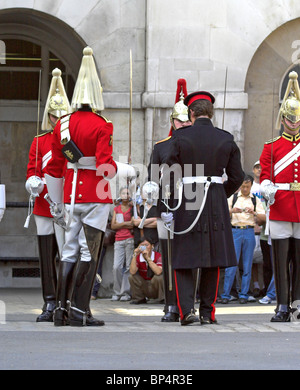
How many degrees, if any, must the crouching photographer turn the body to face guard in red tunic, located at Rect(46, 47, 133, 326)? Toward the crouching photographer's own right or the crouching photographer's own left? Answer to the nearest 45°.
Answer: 0° — they already face them

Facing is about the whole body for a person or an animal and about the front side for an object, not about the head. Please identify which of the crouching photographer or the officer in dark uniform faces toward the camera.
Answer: the crouching photographer

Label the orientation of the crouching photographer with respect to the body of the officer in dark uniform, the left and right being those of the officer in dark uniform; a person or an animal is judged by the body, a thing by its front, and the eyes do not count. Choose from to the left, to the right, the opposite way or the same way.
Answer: the opposite way

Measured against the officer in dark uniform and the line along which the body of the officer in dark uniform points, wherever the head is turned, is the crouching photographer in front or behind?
in front

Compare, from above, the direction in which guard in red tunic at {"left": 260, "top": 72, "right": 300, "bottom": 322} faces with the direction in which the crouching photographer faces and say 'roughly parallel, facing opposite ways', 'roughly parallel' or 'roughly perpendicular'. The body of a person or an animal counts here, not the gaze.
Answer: roughly parallel

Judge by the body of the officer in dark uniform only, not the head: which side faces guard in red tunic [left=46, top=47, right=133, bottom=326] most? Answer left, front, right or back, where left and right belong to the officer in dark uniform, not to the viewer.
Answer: left

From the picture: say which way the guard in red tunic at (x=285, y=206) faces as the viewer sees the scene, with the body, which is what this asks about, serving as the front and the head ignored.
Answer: toward the camera

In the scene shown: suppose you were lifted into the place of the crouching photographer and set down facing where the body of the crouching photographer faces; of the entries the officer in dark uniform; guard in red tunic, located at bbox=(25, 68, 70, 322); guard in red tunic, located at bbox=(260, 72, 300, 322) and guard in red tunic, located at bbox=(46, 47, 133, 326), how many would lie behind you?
0

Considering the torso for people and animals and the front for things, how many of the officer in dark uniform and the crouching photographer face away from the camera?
1

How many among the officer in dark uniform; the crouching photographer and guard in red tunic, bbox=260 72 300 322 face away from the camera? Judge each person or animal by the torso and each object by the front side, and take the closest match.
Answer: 1

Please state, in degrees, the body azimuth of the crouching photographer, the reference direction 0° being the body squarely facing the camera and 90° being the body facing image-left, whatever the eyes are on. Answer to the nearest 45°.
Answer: approximately 0°

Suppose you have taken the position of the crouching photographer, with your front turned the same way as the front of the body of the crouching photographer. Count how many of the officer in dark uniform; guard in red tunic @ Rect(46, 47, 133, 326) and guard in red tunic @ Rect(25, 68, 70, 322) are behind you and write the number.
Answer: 0

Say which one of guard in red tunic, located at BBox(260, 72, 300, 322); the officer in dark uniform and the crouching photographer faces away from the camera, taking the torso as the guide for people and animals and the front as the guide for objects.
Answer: the officer in dark uniform

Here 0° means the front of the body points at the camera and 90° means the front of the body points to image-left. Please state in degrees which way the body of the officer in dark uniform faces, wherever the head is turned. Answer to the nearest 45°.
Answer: approximately 180°

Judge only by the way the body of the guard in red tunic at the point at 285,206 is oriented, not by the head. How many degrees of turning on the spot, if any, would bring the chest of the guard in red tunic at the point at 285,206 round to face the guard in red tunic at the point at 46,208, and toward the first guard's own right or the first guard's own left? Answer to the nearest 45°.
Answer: approximately 90° to the first guard's own right

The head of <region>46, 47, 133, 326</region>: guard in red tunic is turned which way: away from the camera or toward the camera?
away from the camera
